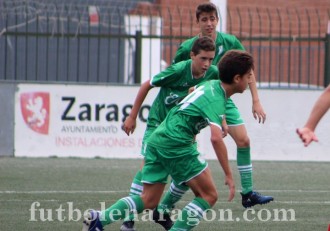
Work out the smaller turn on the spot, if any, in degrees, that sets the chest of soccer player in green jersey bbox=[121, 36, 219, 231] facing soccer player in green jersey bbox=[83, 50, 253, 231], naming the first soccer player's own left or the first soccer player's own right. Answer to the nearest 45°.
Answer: approximately 45° to the first soccer player's own right

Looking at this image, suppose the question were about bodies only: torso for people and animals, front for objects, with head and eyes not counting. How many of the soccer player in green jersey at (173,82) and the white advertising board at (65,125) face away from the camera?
0

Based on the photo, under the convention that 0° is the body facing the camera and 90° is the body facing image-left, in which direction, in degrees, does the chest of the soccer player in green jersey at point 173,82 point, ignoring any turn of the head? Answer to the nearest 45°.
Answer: approximately 315°

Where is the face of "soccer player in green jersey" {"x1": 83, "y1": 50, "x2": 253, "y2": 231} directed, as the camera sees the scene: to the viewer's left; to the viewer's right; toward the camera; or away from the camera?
to the viewer's right

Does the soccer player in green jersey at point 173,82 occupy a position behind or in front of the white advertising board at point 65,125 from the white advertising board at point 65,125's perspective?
in front

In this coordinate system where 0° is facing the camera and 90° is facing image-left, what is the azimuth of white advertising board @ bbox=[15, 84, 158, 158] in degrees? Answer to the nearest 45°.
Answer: approximately 0°
